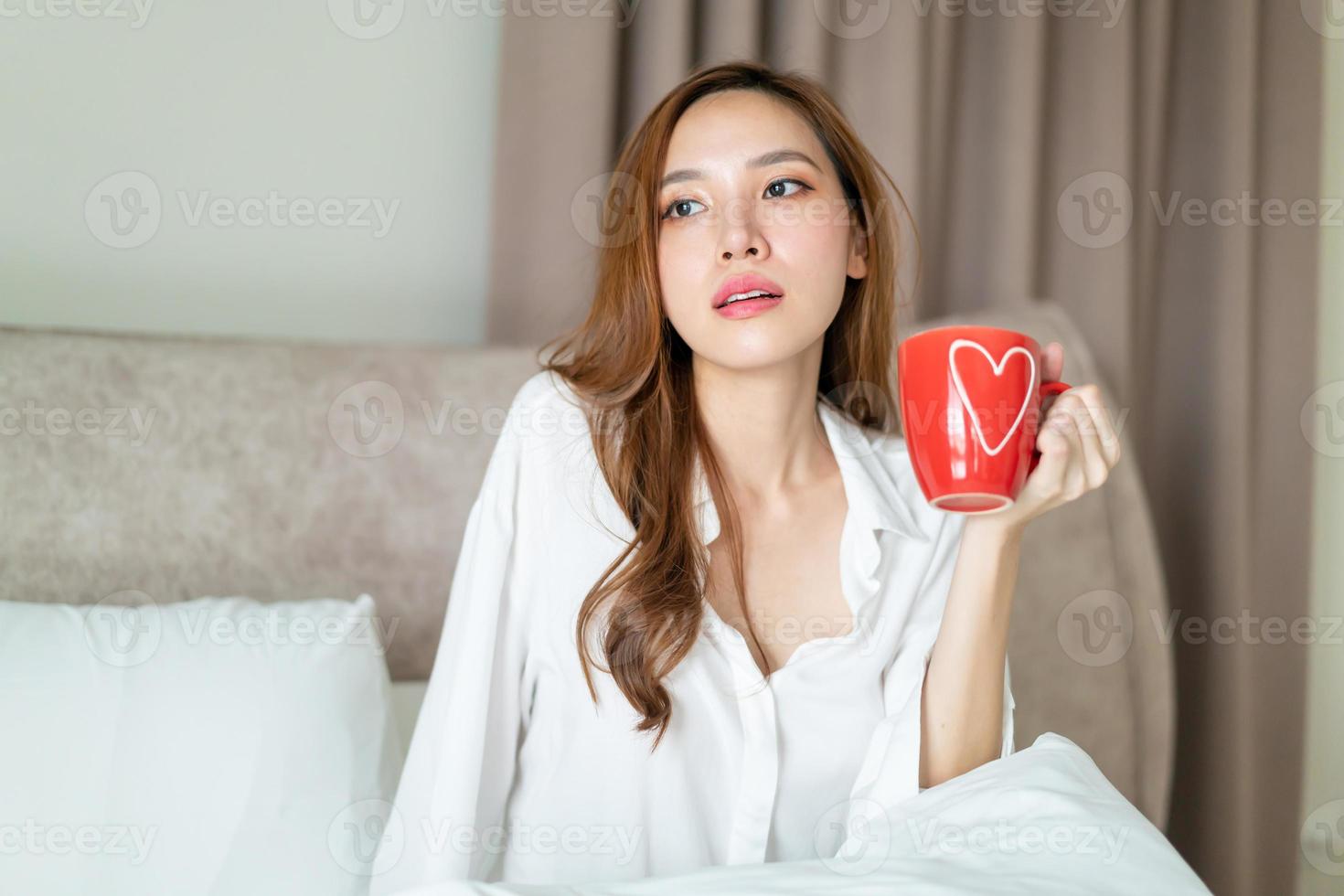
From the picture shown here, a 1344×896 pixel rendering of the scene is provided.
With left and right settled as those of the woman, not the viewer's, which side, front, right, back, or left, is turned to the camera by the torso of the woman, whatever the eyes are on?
front

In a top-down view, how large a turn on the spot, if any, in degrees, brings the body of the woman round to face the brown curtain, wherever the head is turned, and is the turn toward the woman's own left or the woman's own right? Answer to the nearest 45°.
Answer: approximately 135° to the woman's own left

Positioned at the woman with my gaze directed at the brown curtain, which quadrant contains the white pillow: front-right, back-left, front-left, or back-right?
back-left
